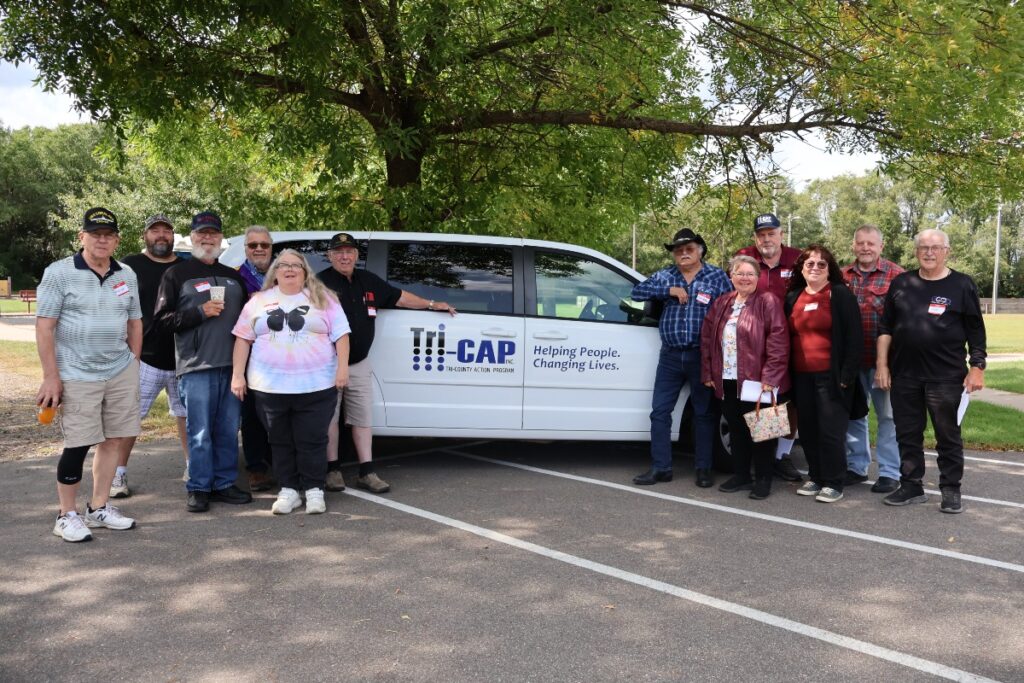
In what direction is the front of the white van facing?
to the viewer's right

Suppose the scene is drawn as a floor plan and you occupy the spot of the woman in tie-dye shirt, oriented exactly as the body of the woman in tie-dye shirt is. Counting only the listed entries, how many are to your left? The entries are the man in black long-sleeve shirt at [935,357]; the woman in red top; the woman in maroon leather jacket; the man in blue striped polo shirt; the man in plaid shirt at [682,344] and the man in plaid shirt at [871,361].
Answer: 5

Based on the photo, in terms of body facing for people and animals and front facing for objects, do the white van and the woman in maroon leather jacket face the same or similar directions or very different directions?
very different directions

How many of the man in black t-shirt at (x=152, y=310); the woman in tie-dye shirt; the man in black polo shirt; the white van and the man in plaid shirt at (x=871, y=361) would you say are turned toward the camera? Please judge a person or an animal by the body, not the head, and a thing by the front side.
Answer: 4

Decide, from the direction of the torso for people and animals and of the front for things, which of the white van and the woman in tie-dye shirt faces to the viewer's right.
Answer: the white van

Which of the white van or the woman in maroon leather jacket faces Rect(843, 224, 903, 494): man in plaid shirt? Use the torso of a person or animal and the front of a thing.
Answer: the white van

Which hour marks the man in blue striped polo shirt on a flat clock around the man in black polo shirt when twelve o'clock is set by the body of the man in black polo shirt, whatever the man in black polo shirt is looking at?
The man in blue striped polo shirt is roughly at 2 o'clock from the man in black polo shirt.

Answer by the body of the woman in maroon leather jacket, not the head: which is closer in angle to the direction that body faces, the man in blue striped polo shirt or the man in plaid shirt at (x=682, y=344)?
the man in blue striped polo shirt

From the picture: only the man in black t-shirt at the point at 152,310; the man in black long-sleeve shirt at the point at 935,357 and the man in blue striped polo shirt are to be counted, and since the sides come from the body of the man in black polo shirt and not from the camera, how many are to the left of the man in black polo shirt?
1

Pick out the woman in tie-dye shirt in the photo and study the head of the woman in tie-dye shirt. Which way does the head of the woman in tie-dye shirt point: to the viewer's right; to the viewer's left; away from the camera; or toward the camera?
toward the camera

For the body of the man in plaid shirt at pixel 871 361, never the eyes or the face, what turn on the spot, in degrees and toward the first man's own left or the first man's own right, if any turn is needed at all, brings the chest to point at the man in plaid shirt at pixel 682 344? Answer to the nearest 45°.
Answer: approximately 45° to the first man's own right

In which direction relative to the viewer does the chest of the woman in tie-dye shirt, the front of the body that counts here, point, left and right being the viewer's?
facing the viewer

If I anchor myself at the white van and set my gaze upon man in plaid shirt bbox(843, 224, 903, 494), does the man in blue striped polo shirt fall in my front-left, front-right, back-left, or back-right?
back-right

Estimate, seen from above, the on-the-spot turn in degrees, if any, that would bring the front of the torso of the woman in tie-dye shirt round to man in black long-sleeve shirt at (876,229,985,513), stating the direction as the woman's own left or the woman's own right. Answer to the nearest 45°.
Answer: approximately 90° to the woman's own left

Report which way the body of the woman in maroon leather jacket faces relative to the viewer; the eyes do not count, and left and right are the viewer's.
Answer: facing the viewer and to the left of the viewer

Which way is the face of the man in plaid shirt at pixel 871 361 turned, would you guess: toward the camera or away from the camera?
toward the camera

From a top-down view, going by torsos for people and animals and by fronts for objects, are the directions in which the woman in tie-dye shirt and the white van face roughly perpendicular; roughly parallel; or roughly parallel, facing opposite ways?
roughly perpendicular
